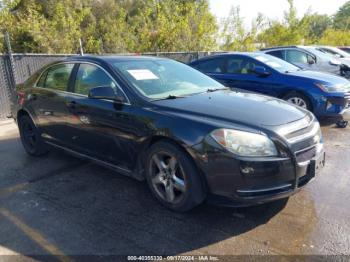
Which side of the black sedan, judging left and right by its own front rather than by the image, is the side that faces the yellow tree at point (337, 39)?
left

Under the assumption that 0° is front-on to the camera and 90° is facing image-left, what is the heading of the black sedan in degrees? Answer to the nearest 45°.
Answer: approximately 315°

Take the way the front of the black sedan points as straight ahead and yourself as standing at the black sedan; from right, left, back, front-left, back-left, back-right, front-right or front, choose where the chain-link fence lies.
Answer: back

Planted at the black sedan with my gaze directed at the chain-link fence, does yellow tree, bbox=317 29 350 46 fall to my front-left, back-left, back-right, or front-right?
front-right
